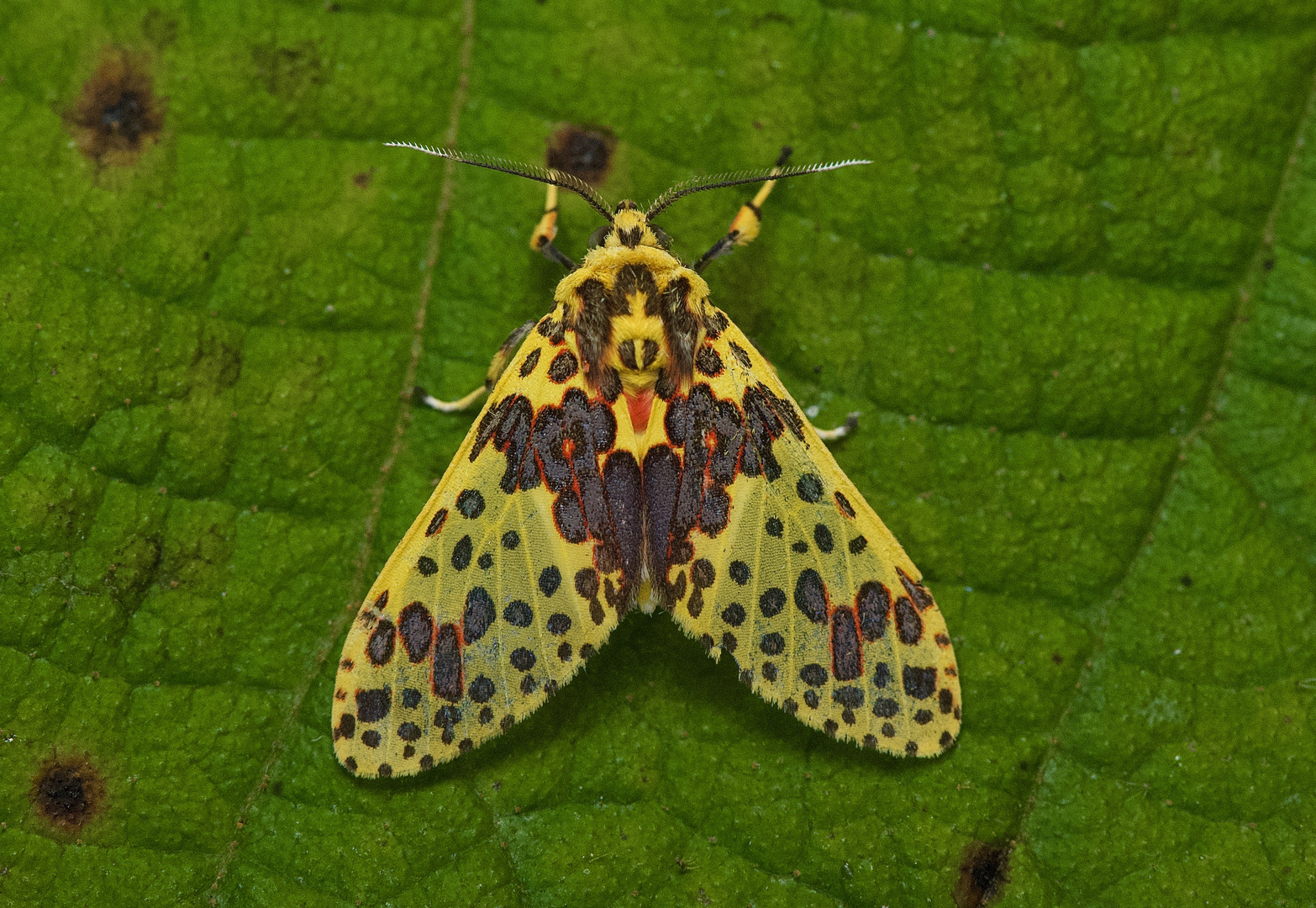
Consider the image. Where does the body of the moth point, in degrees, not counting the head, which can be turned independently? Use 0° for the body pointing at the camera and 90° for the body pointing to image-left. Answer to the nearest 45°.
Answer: approximately 180°
